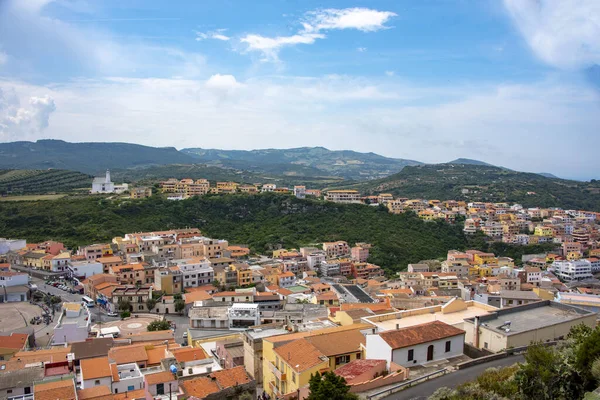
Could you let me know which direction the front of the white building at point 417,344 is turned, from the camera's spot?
facing the viewer and to the right of the viewer

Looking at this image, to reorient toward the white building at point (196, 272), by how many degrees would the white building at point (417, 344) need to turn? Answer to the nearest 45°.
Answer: approximately 180°

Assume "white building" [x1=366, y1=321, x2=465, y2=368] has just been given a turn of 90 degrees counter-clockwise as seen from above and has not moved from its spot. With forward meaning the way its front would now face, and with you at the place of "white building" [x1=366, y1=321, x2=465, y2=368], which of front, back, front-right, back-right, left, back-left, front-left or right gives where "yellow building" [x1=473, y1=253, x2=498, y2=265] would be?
front-left

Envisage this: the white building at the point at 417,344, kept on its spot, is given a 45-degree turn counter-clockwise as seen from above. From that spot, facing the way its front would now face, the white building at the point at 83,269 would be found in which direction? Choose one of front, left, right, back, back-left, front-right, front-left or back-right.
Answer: back-left

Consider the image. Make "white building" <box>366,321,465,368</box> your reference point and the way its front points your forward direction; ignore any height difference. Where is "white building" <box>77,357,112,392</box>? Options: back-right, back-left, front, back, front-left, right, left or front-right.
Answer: back-right

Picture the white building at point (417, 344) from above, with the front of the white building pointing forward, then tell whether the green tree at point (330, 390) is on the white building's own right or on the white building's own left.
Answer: on the white building's own right

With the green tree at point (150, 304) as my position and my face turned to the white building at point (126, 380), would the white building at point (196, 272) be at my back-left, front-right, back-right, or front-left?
back-left
